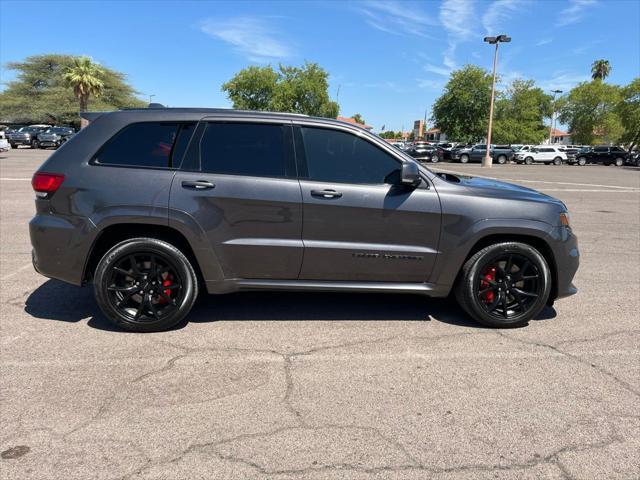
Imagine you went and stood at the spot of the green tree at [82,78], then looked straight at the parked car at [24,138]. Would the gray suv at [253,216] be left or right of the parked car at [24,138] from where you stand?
left

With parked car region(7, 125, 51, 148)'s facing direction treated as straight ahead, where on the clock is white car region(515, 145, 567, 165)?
The white car is roughly at 8 o'clock from the parked car.

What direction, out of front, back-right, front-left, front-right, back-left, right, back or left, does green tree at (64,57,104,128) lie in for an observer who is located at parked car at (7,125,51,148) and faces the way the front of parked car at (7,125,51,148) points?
back

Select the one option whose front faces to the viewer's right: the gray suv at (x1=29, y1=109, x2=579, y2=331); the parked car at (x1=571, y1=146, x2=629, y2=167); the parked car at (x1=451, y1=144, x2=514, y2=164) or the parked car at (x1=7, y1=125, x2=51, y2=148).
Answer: the gray suv

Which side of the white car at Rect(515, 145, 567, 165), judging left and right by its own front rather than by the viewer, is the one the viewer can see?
left

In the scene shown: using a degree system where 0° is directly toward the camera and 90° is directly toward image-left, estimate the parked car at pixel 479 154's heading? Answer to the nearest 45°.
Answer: approximately 90°

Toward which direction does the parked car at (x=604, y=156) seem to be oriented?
to the viewer's left

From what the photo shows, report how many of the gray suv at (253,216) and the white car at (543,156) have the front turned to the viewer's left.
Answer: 1

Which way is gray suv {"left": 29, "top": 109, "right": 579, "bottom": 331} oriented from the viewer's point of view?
to the viewer's right
